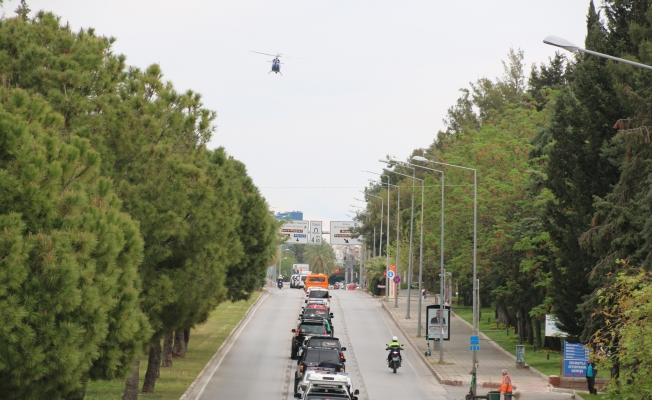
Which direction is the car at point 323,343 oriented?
away from the camera

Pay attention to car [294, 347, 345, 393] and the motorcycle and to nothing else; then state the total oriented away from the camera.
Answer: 2

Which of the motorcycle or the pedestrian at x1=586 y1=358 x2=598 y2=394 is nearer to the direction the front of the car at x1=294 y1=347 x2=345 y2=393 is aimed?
the motorcycle

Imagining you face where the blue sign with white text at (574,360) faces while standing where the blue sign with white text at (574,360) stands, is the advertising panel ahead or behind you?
behind

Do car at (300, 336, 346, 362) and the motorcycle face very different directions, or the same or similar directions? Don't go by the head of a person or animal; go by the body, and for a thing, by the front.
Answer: same or similar directions

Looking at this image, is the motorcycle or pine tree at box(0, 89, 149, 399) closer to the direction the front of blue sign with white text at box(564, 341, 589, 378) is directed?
the pine tree

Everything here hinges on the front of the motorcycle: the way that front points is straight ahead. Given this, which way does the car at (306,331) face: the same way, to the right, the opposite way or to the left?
the same way

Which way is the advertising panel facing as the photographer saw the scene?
facing the viewer

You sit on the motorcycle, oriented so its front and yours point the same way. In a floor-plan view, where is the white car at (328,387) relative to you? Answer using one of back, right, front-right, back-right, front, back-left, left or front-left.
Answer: back

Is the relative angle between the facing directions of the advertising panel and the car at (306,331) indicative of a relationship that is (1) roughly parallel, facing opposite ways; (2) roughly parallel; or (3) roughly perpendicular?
roughly parallel, facing opposite ways
